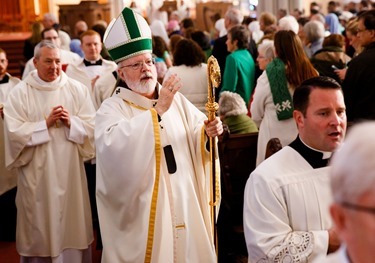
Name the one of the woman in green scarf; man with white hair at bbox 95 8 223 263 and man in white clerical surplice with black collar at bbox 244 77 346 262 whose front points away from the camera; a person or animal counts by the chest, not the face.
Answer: the woman in green scarf

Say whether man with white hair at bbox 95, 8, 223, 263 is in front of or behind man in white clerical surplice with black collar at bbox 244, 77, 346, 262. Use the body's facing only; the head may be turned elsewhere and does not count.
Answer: behind

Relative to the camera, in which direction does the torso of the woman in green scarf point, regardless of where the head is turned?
away from the camera

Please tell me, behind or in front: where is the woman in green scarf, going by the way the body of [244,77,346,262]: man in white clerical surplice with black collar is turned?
behind

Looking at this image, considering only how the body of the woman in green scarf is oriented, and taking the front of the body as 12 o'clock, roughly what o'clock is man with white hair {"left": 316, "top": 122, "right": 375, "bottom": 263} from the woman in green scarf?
The man with white hair is roughly at 6 o'clock from the woman in green scarf.

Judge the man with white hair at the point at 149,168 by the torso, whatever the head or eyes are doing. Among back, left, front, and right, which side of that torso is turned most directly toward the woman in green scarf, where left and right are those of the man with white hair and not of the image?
left

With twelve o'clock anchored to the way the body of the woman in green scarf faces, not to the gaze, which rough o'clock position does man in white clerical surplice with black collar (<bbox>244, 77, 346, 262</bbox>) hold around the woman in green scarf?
The man in white clerical surplice with black collar is roughly at 6 o'clock from the woman in green scarf.

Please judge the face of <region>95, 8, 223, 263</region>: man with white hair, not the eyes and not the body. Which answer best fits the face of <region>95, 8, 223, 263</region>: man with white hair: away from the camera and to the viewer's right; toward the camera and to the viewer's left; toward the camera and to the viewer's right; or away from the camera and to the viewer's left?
toward the camera and to the viewer's right
